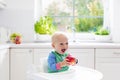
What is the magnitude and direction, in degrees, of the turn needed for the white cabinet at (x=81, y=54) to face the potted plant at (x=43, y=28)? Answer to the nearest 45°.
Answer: approximately 135° to its right

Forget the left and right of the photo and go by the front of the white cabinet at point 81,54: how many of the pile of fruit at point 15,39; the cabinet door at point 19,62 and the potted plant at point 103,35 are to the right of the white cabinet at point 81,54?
2

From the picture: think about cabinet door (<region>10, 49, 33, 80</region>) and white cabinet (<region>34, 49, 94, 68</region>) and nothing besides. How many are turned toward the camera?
2

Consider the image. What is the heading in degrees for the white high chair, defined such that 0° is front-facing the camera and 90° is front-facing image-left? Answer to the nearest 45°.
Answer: approximately 315°

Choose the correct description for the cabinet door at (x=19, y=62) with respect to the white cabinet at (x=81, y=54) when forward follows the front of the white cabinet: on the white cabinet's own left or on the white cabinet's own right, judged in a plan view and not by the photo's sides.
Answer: on the white cabinet's own right

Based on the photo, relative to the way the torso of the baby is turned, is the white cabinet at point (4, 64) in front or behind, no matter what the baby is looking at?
behind

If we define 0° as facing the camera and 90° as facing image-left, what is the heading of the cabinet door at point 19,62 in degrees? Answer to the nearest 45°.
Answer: approximately 0°

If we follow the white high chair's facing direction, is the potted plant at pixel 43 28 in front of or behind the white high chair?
behind
